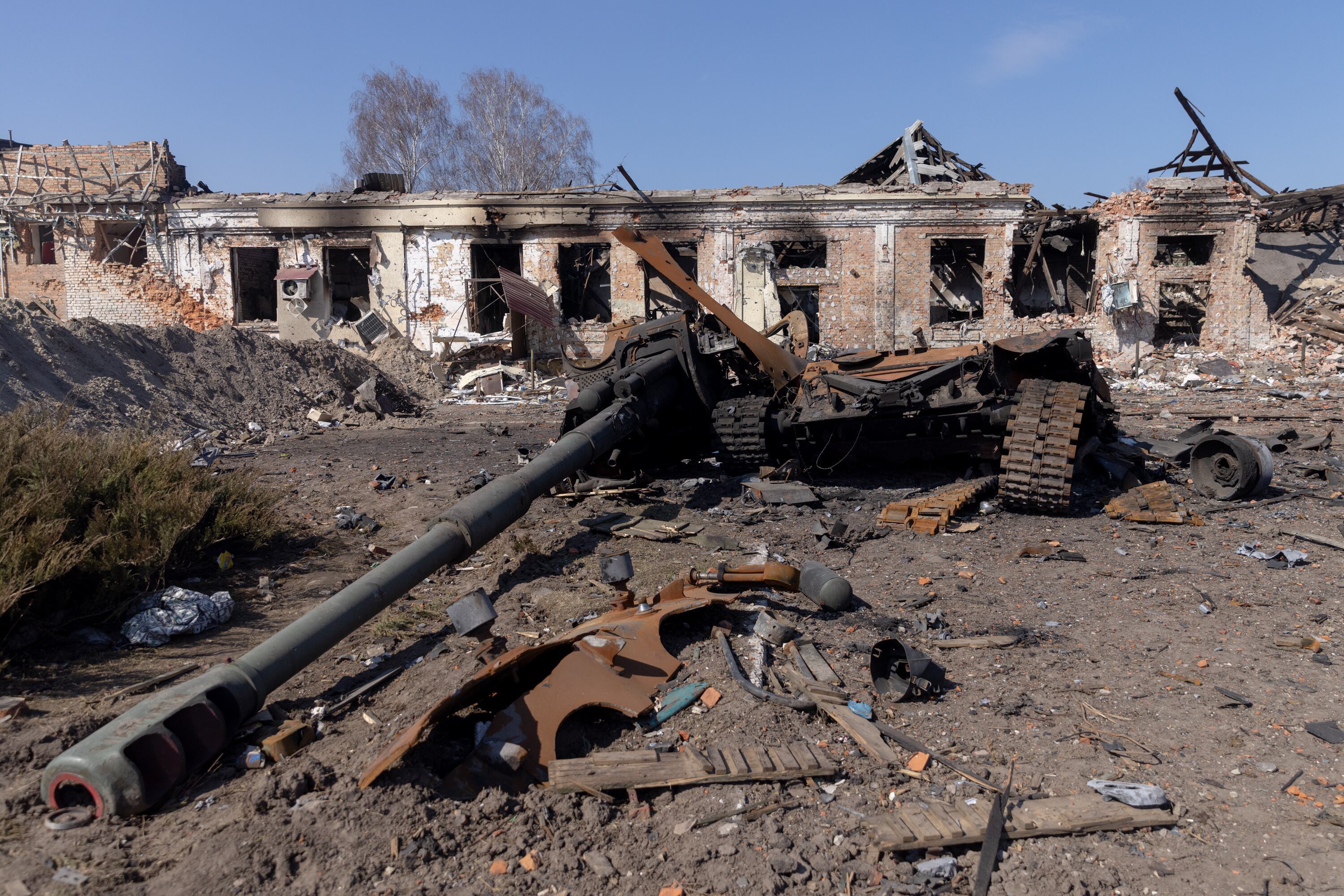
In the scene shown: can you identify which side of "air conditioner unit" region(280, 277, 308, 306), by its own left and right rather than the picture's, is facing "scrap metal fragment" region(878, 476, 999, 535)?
front

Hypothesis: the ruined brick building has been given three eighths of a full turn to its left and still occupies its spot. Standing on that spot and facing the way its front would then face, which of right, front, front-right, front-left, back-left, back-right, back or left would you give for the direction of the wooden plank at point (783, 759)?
back-right

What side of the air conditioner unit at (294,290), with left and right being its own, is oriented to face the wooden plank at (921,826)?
front

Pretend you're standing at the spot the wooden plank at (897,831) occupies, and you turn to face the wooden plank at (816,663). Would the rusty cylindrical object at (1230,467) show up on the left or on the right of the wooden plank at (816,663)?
right

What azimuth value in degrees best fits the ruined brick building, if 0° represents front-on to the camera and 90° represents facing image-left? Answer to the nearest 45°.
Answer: approximately 0°

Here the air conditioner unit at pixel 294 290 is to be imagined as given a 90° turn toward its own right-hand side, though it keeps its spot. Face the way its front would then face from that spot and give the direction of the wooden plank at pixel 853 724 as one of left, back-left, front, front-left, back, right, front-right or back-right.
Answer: left

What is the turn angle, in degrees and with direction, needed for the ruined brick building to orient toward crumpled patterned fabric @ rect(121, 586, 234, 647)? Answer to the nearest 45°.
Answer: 0° — it already faces it

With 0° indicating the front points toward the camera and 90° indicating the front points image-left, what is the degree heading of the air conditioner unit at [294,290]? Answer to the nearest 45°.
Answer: approximately 0°

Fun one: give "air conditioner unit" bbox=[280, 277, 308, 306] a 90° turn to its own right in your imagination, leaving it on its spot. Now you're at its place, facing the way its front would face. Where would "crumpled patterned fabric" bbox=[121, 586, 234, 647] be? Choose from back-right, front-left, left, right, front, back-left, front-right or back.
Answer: left

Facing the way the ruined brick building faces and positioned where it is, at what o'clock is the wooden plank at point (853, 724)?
The wooden plank is roughly at 12 o'clock from the ruined brick building.

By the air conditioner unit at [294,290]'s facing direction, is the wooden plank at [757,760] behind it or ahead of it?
ahead
